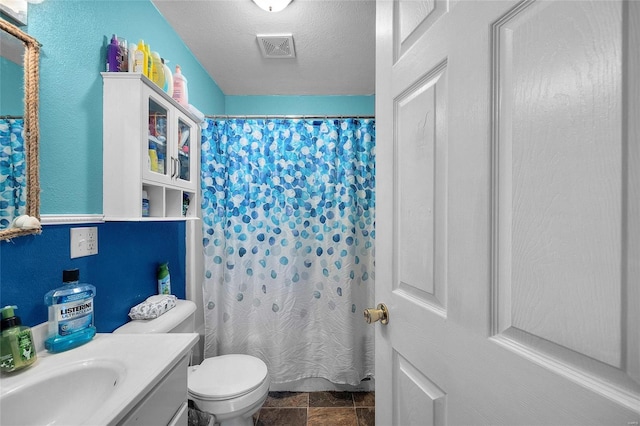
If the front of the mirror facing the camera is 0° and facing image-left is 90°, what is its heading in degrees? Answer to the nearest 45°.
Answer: approximately 315°

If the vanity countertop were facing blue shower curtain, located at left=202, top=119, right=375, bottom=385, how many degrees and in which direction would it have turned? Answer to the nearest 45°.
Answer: approximately 90° to its left

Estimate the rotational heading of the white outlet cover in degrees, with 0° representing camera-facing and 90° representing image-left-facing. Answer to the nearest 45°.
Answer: approximately 315°
